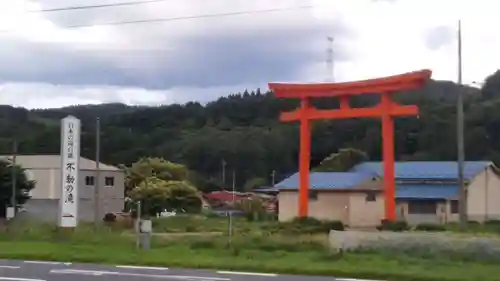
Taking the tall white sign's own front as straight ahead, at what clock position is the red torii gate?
The red torii gate is roughly at 8 o'clock from the tall white sign.

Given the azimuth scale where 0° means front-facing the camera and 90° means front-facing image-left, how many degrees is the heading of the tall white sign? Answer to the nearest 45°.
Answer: approximately 0°

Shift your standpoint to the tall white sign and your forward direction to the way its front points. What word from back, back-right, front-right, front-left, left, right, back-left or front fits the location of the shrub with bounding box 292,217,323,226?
back-left

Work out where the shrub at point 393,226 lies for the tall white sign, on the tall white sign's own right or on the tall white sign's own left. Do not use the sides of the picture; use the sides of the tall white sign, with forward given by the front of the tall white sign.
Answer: on the tall white sign's own left
